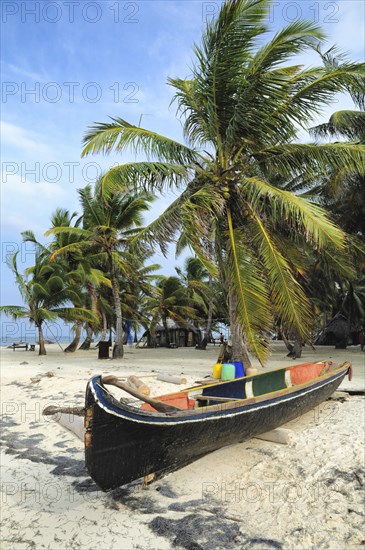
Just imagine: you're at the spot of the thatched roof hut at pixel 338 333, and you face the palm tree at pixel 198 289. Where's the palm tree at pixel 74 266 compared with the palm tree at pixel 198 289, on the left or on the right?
left
